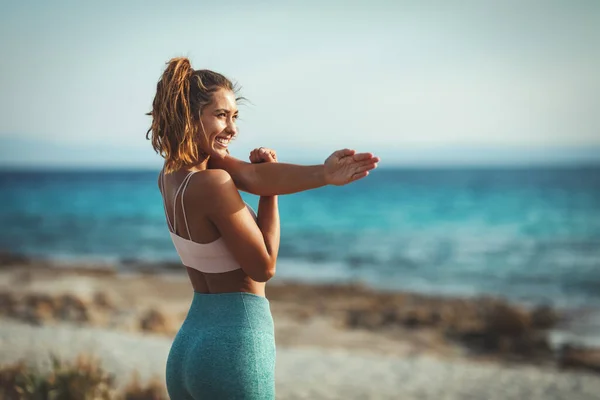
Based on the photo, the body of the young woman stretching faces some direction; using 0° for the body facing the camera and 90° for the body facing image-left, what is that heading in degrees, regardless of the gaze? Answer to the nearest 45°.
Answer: approximately 225°
